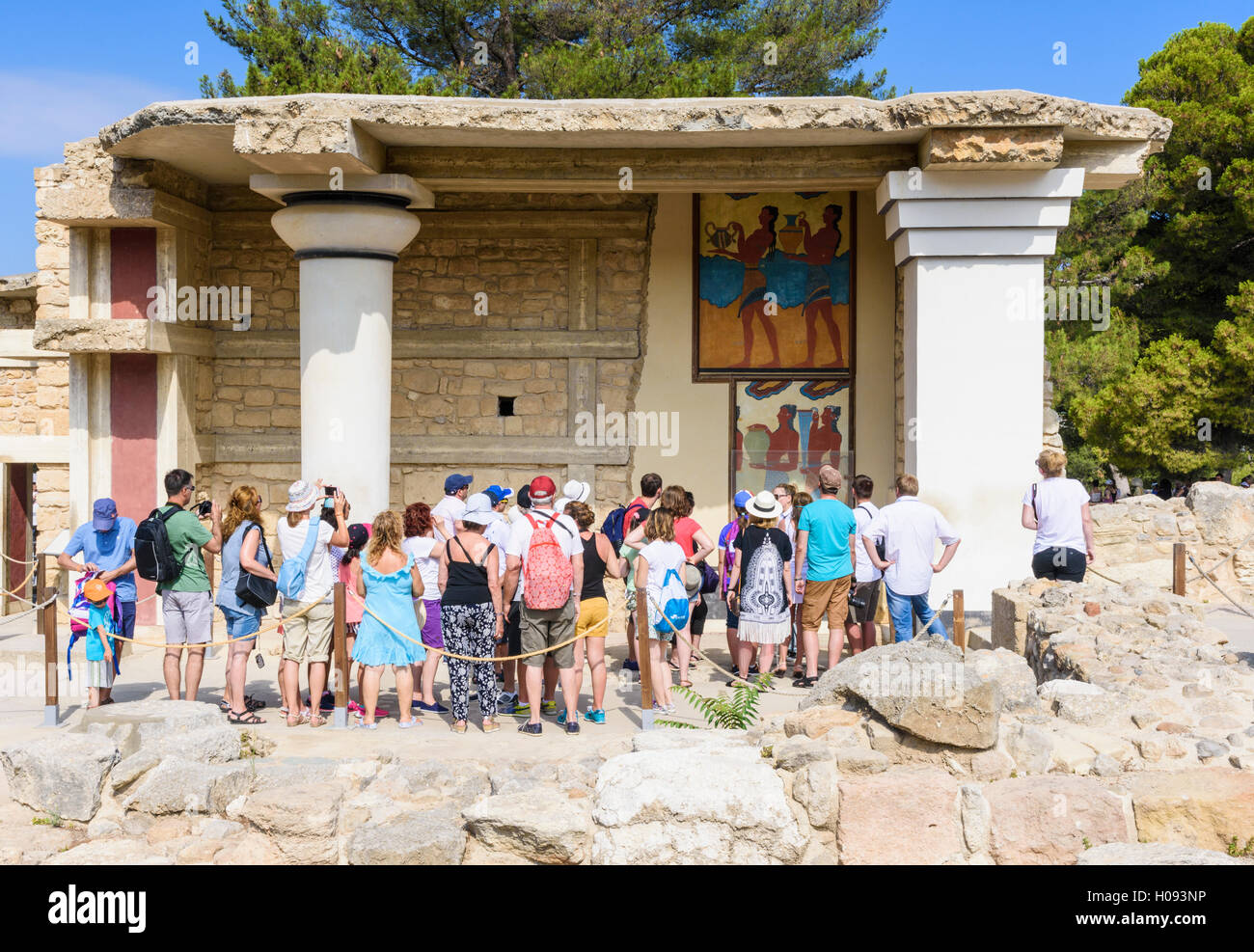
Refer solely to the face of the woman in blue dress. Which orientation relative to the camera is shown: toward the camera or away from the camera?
away from the camera

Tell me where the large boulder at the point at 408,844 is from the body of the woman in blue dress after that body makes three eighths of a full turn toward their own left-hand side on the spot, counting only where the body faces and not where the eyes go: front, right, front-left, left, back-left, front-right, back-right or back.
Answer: front-left

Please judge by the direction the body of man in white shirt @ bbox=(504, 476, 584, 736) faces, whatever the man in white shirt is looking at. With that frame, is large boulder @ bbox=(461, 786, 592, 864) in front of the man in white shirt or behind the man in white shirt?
behind

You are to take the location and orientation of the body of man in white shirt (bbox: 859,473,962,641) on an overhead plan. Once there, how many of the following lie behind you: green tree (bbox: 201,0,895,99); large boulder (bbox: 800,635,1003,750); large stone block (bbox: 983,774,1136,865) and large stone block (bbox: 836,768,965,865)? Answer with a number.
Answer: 3

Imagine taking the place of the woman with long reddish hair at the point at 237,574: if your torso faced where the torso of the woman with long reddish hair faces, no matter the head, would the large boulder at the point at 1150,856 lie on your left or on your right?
on your right

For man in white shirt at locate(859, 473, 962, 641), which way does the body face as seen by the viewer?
away from the camera

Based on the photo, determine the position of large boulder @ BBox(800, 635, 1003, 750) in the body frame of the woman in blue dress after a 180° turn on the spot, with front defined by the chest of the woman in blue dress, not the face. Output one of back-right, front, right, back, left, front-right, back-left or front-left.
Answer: front-left

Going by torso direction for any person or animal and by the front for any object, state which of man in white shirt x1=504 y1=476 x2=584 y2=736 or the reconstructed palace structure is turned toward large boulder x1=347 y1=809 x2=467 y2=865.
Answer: the reconstructed palace structure

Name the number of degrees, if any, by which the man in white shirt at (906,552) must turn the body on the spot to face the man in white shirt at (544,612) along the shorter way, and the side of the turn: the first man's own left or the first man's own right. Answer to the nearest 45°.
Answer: approximately 135° to the first man's own left

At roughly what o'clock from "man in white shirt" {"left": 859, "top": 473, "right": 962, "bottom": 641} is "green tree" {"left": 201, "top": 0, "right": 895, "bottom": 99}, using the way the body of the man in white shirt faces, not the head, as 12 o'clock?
The green tree is roughly at 11 o'clock from the man in white shirt.

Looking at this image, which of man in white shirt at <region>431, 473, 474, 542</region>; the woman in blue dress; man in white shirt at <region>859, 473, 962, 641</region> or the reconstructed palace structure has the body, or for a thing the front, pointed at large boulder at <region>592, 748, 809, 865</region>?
the reconstructed palace structure

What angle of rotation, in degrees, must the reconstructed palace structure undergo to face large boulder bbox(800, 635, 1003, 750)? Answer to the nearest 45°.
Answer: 0° — it already faces it

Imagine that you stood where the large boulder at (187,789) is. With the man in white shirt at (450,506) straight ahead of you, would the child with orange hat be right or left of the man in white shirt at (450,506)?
left
